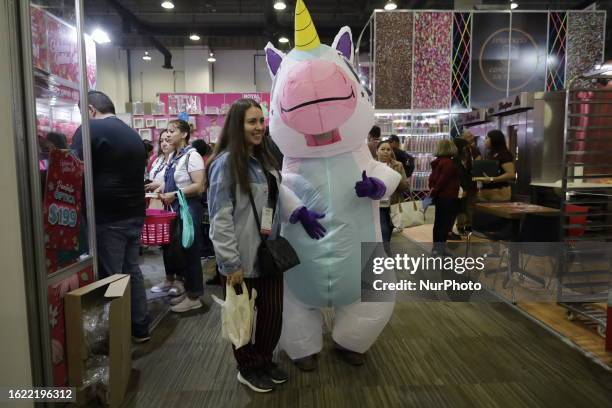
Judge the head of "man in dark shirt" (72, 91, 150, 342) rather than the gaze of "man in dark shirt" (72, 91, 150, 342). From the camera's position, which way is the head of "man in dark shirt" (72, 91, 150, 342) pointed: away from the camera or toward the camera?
away from the camera

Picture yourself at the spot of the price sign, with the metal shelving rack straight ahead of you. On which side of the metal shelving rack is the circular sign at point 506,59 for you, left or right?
left

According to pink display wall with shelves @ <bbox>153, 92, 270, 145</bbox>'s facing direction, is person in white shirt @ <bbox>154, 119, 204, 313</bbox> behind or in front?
in front

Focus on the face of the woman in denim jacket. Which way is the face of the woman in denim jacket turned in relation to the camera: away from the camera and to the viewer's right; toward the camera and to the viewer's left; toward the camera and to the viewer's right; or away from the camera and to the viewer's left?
toward the camera and to the viewer's right

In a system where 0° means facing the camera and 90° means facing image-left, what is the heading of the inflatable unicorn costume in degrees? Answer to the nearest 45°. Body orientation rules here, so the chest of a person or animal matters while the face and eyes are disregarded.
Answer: approximately 0°

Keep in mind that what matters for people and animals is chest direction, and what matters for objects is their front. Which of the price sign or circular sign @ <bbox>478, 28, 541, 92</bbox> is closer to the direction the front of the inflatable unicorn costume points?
the price sign

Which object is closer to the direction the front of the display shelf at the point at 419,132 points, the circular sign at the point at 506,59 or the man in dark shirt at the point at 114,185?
the man in dark shirt
